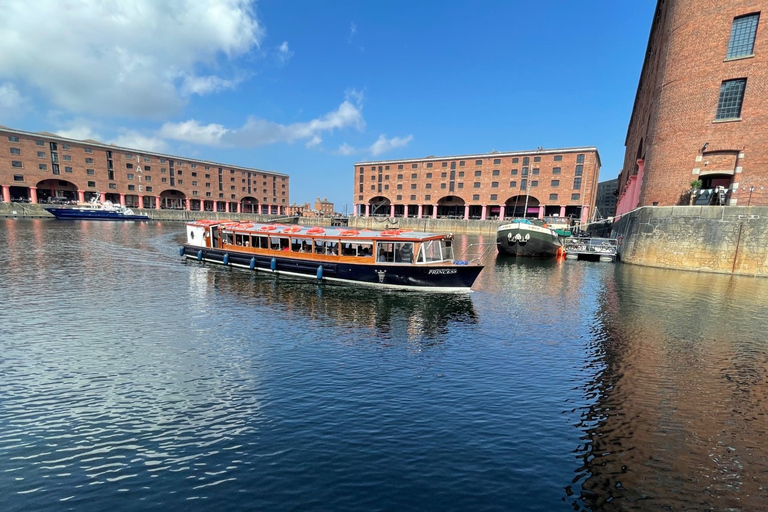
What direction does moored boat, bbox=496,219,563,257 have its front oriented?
toward the camera

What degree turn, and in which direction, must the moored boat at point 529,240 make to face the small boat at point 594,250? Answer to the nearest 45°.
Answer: approximately 90° to its left

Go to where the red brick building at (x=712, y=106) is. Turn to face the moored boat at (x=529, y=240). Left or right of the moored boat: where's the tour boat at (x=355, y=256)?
left

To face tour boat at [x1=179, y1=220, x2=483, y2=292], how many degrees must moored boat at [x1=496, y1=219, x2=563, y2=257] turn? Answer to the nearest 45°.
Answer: approximately 45° to its right

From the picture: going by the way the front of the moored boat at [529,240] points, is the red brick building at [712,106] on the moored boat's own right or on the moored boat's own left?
on the moored boat's own left

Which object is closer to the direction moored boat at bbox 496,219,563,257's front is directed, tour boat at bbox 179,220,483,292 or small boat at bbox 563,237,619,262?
the tour boat
